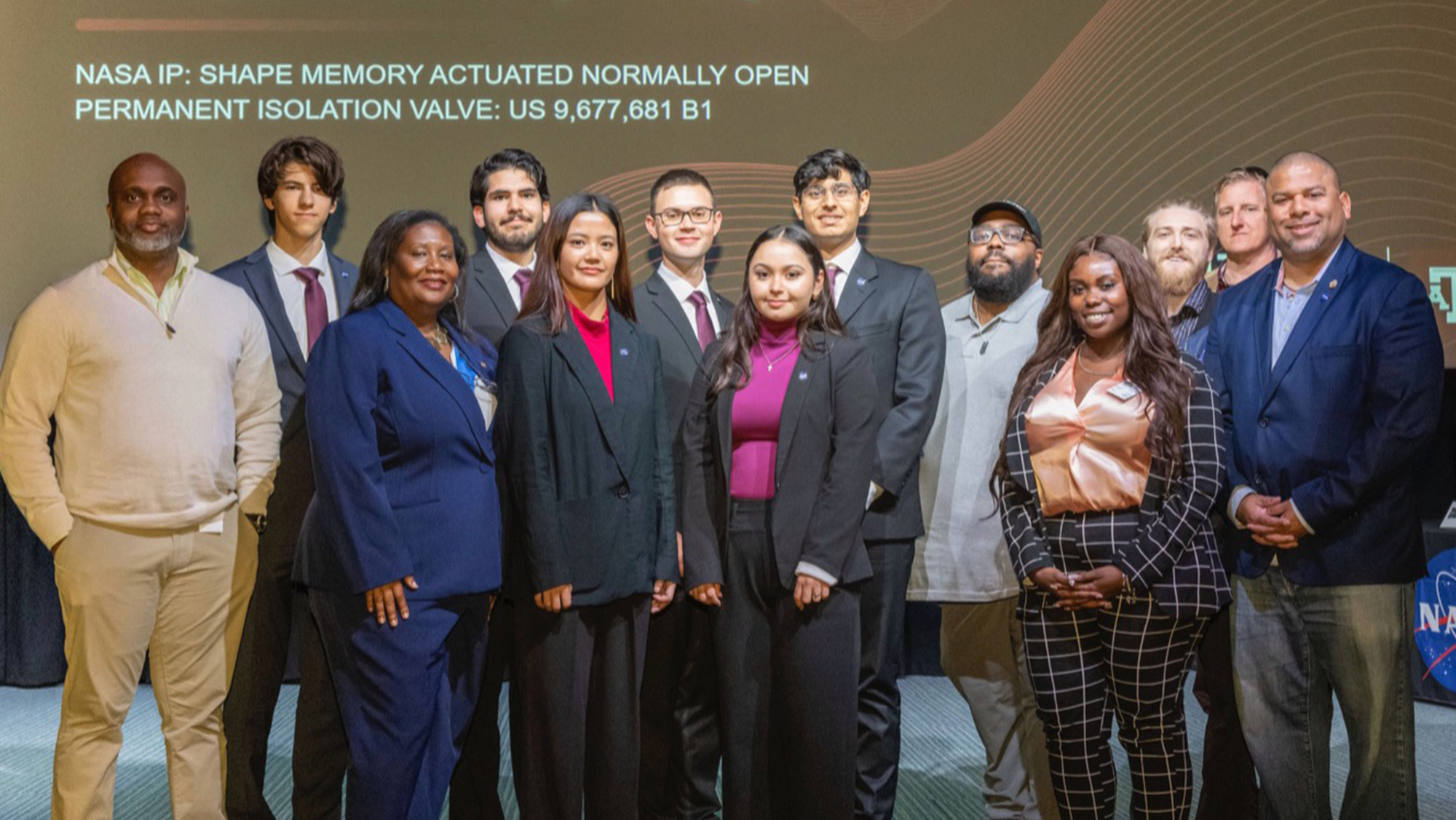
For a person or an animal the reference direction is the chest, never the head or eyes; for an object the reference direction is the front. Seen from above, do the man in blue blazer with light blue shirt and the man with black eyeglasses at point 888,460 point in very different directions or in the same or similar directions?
same or similar directions

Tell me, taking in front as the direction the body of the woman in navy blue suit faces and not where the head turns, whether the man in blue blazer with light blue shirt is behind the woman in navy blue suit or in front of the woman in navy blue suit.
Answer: in front

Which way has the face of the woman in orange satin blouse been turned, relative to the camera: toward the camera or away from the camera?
toward the camera

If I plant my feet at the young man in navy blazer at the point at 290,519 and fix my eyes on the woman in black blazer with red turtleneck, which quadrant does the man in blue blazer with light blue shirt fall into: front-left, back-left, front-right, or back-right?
front-left

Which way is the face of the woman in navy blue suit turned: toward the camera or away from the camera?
toward the camera

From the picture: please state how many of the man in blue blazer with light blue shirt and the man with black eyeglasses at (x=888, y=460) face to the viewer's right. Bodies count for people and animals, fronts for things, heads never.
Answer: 0

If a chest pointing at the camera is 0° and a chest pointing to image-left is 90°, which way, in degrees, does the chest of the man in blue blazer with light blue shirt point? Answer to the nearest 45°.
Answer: approximately 45°

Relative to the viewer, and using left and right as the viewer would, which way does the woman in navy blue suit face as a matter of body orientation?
facing the viewer and to the right of the viewer

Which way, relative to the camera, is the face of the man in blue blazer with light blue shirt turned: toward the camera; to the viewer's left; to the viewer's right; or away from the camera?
toward the camera

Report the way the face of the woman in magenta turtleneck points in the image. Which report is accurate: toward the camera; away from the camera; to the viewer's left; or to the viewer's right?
toward the camera

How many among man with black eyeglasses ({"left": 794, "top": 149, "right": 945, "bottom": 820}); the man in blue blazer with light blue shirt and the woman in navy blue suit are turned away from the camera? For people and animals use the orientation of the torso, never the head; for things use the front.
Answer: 0
